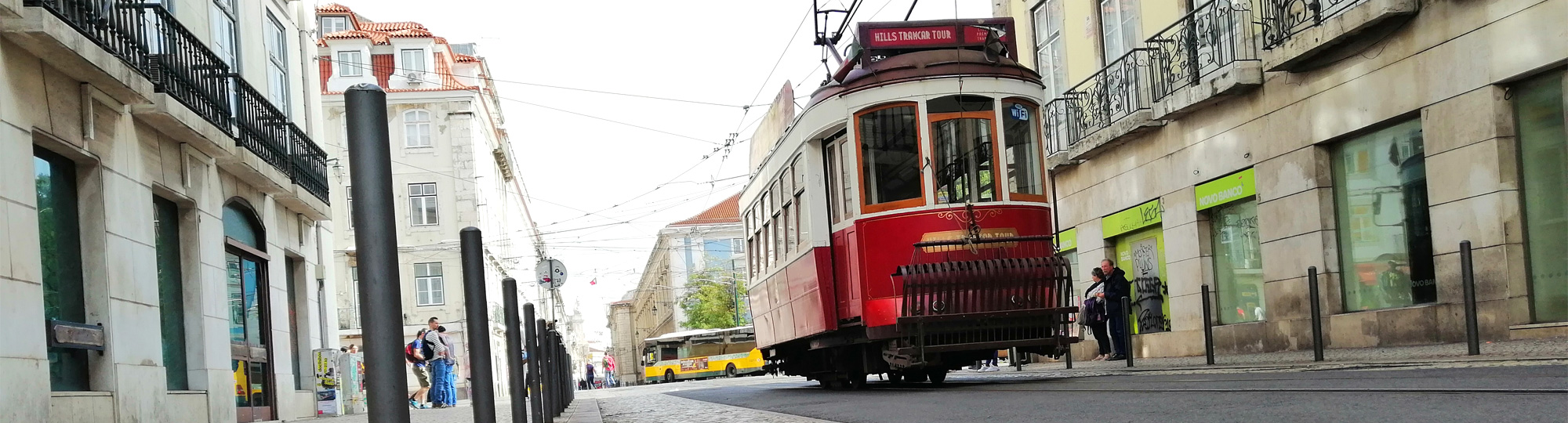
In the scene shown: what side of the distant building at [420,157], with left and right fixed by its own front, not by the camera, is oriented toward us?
front

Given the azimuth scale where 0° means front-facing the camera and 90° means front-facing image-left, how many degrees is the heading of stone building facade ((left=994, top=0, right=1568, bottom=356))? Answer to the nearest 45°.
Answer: approximately 45°

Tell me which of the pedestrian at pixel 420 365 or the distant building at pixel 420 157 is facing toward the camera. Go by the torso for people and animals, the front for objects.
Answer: the distant building

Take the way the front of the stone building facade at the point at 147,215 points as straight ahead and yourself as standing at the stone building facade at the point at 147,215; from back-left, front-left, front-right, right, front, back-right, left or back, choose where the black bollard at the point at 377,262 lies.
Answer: front-right

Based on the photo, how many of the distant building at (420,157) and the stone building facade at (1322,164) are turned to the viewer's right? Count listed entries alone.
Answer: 0

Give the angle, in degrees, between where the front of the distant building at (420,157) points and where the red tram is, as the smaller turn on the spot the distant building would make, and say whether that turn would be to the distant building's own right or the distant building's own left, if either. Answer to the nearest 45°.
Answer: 0° — it already faces it

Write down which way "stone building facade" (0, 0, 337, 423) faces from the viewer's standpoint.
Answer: facing the viewer and to the right of the viewer

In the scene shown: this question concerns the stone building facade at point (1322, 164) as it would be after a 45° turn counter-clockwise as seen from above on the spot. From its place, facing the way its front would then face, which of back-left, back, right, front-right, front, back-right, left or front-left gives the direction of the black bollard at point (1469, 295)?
front

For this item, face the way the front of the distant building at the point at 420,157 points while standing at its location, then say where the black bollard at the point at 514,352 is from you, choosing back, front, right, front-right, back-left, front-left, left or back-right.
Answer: front

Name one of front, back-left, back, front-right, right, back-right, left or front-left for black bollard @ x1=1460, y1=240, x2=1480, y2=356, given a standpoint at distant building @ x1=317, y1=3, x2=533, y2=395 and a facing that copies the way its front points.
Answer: front

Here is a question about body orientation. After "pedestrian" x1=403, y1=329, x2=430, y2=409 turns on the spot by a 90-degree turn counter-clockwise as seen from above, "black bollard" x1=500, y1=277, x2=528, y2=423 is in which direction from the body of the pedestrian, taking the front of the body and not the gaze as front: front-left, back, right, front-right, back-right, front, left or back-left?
back

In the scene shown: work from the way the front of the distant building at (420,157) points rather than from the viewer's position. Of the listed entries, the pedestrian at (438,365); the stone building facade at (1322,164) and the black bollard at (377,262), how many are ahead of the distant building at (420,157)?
3

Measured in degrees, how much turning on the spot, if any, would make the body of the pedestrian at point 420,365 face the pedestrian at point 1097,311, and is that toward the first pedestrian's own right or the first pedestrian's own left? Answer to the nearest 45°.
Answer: approximately 45° to the first pedestrian's own right

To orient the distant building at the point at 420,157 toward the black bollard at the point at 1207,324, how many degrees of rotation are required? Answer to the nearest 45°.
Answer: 0° — it already faces it
